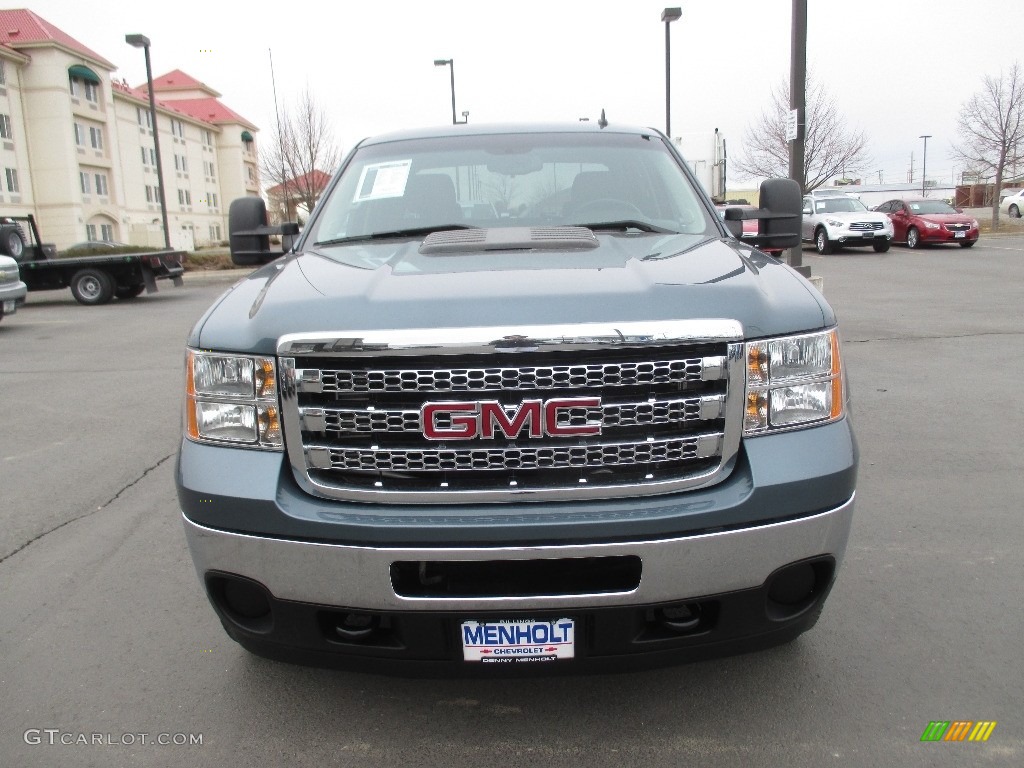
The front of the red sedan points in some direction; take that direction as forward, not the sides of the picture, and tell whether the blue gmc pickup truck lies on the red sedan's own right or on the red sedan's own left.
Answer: on the red sedan's own right

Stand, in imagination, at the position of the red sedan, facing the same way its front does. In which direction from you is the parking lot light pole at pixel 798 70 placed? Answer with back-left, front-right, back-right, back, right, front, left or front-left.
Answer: front-right

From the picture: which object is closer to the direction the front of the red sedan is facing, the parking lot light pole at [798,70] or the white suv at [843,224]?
the parking lot light pole

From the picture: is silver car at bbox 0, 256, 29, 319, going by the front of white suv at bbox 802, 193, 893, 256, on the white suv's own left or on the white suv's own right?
on the white suv's own right

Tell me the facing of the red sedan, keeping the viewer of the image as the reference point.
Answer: facing the viewer and to the right of the viewer

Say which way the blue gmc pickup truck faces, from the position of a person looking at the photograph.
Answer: facing the viewer

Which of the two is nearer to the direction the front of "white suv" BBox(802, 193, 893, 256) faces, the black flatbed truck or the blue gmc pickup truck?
the blue gmc pickup truck

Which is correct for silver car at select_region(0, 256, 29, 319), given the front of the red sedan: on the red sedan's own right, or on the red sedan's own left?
on the red sedan's own right
